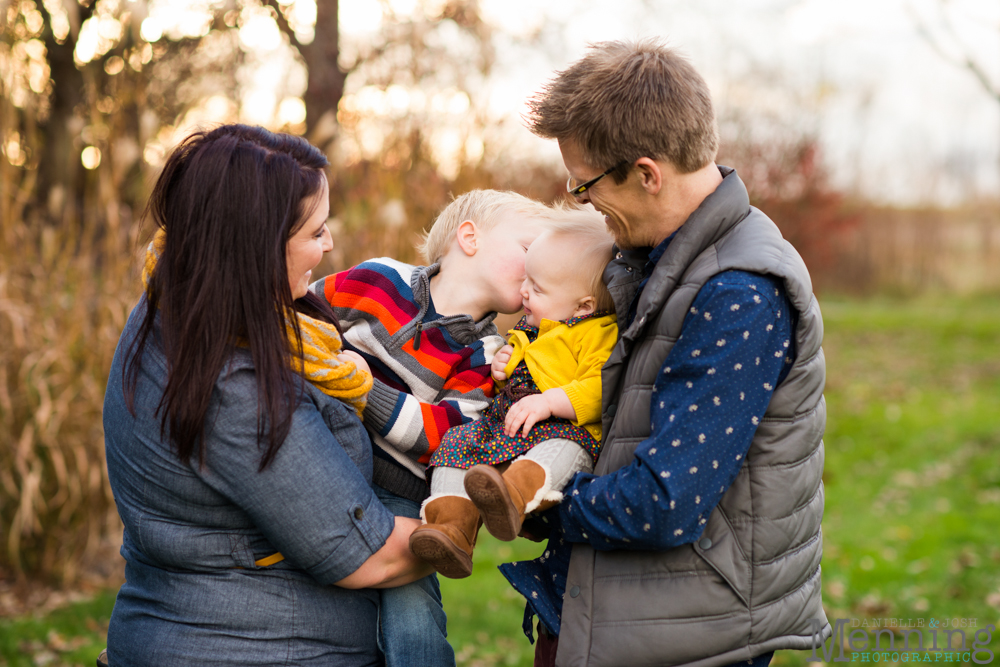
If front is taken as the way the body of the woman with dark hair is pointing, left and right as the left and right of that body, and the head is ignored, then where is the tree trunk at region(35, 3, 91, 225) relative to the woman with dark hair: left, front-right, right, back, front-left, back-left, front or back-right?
left

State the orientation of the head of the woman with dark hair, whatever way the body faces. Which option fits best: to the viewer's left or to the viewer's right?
to the viewer's right

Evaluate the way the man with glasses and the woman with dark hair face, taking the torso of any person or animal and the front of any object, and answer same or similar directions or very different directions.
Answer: very different directions

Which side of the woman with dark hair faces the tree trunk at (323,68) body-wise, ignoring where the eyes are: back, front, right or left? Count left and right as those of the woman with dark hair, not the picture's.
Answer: left

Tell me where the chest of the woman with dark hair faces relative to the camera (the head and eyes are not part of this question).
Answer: to the viewer's right

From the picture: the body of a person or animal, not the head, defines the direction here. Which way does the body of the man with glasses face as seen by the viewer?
to the viewer's left

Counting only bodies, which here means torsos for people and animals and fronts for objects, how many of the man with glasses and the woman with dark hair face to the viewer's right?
1

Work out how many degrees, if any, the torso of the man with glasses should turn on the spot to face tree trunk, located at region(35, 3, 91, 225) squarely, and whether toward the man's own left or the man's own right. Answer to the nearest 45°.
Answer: approximately 45° to the man's own right

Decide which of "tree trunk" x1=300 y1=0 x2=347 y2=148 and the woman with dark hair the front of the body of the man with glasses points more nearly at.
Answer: the woman with dark hair

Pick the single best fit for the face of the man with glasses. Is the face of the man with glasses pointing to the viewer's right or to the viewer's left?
to the viewer's left

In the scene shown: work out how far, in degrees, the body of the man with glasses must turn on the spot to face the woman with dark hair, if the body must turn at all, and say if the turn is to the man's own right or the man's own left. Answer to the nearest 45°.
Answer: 0° — they already face them

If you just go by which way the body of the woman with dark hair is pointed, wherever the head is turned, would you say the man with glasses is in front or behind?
in front
